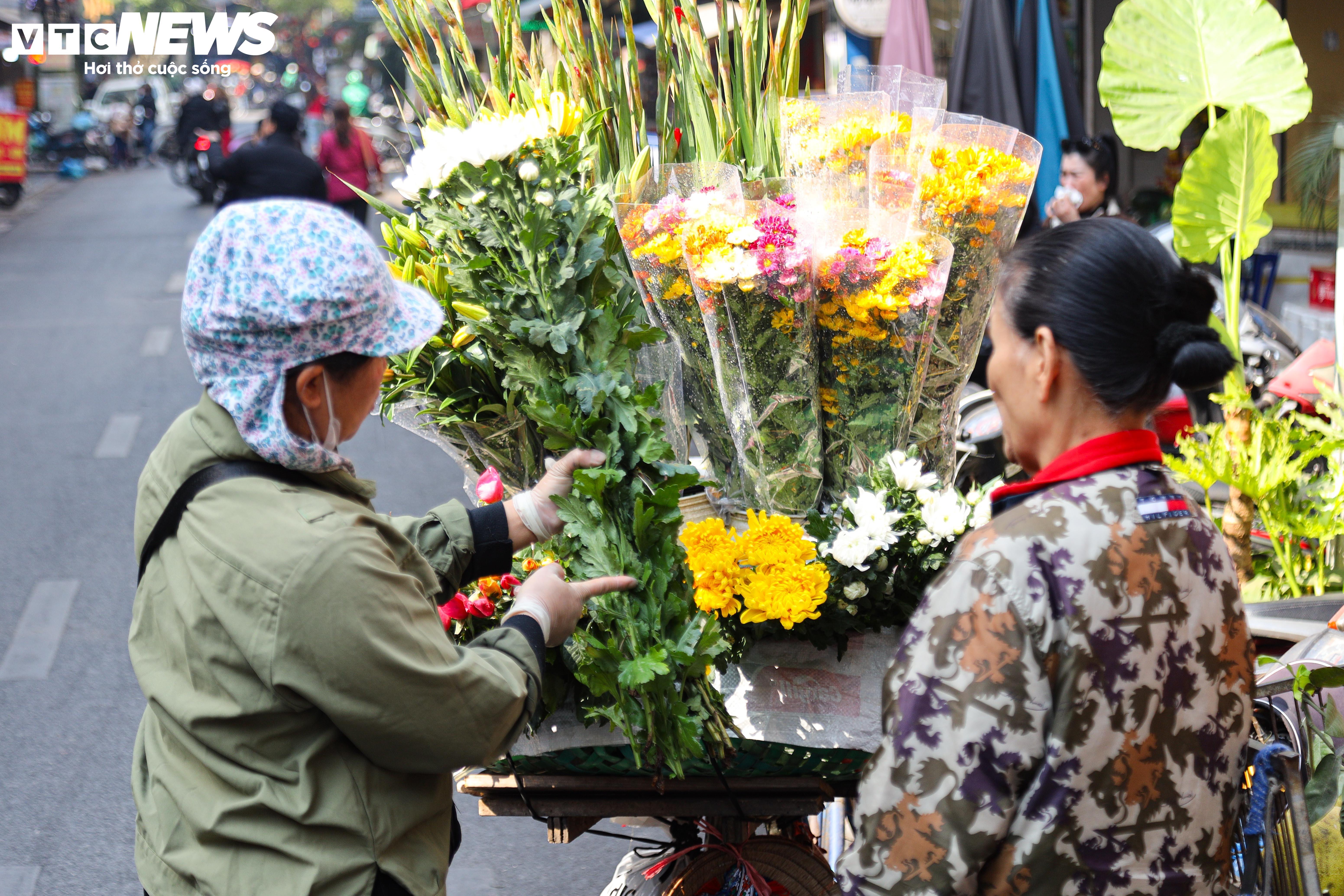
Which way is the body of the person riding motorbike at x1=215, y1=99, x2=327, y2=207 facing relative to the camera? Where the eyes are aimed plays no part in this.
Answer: away from the camera

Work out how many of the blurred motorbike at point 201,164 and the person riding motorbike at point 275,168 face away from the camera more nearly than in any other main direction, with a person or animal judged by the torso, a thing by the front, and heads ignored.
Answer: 2

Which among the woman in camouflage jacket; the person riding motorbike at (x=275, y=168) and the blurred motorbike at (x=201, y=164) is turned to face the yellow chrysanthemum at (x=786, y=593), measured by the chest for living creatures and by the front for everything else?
the woman in camouflage jacket

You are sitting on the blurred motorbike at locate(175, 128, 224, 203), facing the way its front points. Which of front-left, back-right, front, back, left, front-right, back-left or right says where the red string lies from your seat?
back

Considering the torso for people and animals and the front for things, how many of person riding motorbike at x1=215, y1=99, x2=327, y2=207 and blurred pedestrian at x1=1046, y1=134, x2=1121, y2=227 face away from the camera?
1

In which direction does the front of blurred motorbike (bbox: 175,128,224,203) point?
away from the camera

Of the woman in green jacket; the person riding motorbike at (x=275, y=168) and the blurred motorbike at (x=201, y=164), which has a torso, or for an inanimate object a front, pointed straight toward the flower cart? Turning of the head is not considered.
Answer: the woman in green jacket

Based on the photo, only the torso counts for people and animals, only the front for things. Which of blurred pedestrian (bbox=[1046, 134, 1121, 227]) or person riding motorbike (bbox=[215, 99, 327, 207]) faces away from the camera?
the person riding motorbike

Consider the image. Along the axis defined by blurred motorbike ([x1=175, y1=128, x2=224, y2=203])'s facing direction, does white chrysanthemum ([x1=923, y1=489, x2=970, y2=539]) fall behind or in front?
behind

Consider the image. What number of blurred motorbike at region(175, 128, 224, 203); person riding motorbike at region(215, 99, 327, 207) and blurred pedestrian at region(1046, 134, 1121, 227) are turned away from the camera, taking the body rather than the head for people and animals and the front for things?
2

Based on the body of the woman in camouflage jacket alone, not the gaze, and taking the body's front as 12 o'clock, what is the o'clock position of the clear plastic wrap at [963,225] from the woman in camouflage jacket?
The clear plastic wrap is roughly at 1 o'clock from the woman in camouflage jacket.

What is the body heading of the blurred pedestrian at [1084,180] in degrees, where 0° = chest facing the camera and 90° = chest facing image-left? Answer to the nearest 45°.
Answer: approximately 45°

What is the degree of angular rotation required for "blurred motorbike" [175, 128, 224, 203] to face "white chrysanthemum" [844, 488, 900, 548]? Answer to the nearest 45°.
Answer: approximately 180°
